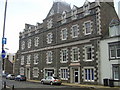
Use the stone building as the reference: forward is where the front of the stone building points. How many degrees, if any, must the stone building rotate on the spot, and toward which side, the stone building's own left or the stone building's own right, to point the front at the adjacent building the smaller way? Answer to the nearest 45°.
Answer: approximately 90° to the stone building's own left

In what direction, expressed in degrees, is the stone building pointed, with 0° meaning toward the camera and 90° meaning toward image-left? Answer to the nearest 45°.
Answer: approximately 45°
